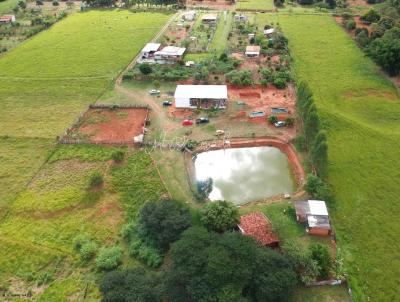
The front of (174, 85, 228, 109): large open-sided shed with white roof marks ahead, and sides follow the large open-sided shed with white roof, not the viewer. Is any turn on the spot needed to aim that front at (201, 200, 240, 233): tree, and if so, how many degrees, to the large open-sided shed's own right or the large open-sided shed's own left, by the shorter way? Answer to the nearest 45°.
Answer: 0° — it already faces it

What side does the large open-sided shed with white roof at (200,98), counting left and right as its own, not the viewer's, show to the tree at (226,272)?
front

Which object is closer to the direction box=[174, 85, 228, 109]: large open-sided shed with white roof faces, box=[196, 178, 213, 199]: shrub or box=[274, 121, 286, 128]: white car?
the shrub

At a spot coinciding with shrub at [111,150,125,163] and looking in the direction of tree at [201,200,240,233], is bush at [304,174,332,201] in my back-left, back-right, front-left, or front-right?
front-left

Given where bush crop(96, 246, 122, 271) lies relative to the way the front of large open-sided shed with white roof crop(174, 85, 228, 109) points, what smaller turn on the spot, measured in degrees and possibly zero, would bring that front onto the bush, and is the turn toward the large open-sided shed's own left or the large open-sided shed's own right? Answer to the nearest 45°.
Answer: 0° — it already faces it

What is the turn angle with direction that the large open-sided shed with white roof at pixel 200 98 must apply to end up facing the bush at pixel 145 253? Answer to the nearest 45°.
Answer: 0° — it already faces it

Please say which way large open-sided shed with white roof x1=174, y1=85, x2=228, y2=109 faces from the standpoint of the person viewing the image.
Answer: facing the viewer

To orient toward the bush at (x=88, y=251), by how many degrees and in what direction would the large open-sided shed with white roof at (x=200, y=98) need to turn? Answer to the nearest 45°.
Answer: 0° — it already faces it

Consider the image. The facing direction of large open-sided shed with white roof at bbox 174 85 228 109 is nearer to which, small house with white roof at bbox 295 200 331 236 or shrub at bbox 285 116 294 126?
the small house with white roof

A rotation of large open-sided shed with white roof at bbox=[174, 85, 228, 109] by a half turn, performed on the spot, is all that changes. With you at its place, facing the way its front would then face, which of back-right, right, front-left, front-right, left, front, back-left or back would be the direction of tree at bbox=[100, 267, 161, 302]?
back

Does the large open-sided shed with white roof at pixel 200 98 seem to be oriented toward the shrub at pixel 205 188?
yes

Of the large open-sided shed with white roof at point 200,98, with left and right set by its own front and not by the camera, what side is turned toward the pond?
front

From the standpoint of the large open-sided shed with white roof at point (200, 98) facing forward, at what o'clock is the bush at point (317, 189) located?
The bush is roughly at 11 o'clock from the large open-sided shed with white roof.

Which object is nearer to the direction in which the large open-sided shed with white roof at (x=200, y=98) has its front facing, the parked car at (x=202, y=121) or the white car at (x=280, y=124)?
the parked car

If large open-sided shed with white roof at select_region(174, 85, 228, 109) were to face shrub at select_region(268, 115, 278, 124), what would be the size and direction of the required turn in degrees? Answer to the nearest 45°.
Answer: approximately 45° to its left

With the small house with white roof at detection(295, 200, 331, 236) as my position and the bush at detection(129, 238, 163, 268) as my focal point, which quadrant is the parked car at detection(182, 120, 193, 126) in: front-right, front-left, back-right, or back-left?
front-right

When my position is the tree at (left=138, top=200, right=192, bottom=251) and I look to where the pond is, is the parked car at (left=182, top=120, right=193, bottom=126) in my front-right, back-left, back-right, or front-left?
front-left

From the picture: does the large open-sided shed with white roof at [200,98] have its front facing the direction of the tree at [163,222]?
yes

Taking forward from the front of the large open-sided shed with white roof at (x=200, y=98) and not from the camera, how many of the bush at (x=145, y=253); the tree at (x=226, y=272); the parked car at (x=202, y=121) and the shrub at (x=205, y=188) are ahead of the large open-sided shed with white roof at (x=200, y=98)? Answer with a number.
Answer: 4

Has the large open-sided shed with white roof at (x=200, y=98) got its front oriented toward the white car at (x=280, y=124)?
no
